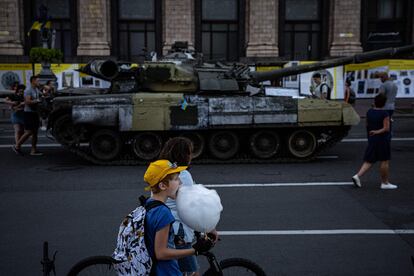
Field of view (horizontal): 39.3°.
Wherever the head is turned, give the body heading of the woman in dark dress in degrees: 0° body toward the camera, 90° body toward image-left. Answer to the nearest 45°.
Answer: approximately 225°

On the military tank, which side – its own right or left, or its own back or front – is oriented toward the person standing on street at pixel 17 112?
back

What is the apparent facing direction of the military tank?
to the viewer's right

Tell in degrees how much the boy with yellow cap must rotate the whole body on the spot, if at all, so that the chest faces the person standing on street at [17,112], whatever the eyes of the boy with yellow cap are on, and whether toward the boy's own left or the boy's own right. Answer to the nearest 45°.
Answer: approximately 90° to the boy's own left

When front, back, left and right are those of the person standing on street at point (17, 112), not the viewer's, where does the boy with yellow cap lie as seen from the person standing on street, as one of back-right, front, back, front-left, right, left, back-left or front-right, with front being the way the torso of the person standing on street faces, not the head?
front-right

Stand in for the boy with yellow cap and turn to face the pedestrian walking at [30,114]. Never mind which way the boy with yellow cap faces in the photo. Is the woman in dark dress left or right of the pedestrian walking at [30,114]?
right

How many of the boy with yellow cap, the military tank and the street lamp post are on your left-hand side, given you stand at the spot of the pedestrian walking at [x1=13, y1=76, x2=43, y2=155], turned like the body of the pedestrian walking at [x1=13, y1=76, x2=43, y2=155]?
1

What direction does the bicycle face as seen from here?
to the viewer's right

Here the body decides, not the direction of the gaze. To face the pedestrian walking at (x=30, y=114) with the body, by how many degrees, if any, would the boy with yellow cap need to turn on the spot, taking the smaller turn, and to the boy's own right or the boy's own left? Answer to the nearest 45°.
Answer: approximately 90° to the boy's own left

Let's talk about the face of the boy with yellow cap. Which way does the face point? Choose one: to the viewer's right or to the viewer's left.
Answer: to the viewer's right

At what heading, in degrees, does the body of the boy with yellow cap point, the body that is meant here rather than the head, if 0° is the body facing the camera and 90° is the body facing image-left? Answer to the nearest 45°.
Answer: approximately 270°
